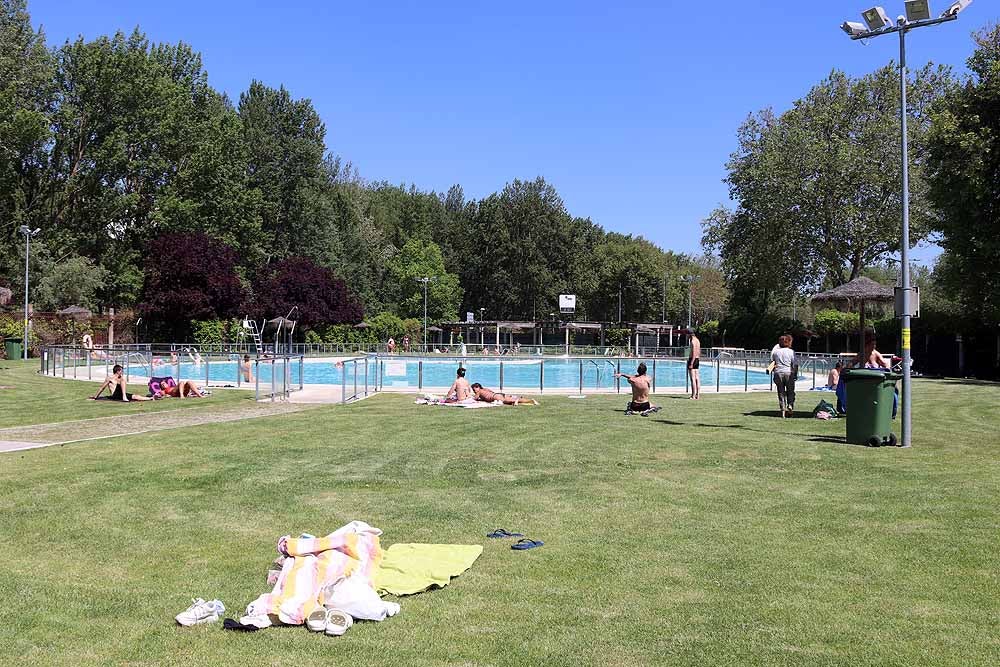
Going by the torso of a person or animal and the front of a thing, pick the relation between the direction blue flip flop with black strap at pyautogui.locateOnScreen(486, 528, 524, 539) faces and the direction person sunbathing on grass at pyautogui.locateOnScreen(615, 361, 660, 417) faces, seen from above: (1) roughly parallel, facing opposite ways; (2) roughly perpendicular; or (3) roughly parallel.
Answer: roughly perpendicular

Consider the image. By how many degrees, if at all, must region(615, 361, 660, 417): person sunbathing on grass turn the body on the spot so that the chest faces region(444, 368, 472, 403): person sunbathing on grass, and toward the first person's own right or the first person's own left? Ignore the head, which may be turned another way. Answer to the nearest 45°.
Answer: approximately 90° to the first person's own left

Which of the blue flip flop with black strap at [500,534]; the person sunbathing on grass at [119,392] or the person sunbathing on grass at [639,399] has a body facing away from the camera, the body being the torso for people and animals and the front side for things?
the person sunbathing on grass at [639,399]

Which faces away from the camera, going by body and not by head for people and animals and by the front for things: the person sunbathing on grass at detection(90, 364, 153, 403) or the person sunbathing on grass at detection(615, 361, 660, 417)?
the person sunbathing on grass at detection(615, 361, 660, 417)

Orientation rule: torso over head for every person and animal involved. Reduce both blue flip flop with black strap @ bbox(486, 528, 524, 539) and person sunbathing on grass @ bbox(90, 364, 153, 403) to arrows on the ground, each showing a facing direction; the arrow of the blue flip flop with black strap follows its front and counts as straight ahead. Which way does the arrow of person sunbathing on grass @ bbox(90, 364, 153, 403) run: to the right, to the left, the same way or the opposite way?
the opposite way

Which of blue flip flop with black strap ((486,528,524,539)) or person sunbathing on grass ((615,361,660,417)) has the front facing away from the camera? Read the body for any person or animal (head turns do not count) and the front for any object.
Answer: the person sunbathing on grass

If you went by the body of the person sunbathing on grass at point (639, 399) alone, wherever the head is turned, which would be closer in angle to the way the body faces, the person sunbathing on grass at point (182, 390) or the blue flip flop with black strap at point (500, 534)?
the person sunbathing on grass

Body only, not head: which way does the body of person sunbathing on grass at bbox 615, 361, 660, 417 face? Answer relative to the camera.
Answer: away from the camera
